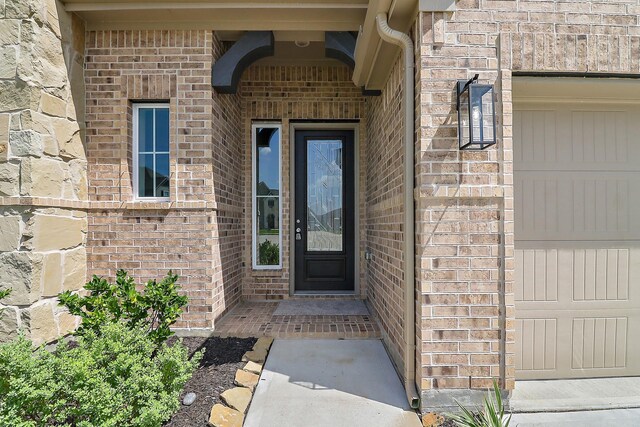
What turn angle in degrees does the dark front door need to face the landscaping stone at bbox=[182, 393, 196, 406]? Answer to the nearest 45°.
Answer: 0° — it already faces it

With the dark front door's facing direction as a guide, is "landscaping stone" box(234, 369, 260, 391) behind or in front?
in front

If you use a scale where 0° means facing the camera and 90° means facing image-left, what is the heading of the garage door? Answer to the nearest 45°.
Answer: approximately 0°

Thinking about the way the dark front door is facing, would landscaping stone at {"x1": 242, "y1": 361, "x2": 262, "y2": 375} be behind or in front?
in front

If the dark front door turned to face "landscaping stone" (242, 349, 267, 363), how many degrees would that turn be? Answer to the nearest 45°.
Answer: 0° — it already faces it

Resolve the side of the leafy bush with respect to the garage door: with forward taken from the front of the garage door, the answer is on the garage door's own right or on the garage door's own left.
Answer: on the garage door's own right

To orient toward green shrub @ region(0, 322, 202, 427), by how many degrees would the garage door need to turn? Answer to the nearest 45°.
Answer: approximately 45° to its right

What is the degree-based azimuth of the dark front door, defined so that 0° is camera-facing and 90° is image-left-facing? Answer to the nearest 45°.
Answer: approximately 0°

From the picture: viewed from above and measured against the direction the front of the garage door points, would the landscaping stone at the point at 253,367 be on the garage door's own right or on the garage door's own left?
on the garage door's own right
